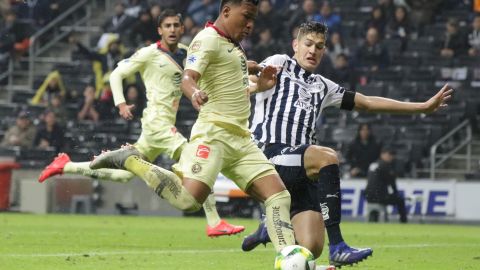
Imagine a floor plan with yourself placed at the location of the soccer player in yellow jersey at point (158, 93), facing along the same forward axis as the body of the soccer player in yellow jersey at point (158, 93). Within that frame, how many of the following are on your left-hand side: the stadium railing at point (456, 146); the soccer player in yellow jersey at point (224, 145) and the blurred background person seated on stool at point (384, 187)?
2

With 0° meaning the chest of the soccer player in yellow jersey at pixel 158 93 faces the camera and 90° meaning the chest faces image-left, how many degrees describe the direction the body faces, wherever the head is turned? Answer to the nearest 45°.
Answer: approximately 315°

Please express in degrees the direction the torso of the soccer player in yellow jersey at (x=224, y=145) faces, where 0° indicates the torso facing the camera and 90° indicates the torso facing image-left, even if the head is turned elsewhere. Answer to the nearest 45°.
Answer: approximately 315°

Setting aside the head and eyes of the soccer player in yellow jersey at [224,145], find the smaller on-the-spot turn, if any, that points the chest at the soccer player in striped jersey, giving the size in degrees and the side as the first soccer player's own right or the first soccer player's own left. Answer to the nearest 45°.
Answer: approximately 90° to the first soccer player's own left

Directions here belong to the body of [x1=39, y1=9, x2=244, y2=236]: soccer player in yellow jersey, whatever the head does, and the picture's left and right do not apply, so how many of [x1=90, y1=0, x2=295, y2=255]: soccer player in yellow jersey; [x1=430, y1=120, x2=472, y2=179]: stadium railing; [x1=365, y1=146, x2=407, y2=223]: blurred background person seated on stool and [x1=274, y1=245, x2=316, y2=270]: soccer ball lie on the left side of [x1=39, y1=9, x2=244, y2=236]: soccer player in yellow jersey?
2

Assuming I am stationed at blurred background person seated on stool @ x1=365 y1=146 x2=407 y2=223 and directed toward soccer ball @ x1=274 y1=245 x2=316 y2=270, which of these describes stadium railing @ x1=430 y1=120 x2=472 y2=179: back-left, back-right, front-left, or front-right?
back-left

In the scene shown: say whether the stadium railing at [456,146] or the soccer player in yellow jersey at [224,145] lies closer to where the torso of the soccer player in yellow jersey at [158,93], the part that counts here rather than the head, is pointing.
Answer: the soccer player in yellow jersey
